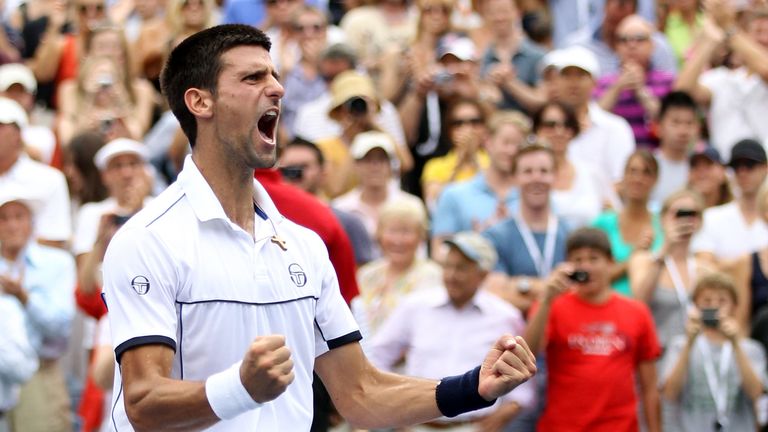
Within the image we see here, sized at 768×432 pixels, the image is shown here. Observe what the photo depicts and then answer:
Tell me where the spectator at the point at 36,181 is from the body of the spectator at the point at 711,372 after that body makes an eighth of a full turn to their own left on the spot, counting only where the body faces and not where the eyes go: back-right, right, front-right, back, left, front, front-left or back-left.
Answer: back-right

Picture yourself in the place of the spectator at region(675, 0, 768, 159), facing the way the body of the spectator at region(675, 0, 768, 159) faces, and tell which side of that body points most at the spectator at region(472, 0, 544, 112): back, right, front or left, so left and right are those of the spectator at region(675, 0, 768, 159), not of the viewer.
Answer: right

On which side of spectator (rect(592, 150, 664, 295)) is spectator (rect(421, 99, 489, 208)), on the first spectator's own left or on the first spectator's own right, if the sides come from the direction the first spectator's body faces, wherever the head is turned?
on the first spectator's own right

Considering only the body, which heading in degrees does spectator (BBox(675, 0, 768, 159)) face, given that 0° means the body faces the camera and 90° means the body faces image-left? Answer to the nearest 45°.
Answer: approximately 0°

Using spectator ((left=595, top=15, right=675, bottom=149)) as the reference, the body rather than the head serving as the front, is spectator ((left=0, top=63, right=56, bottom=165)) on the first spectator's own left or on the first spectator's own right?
on the first spectator's own right

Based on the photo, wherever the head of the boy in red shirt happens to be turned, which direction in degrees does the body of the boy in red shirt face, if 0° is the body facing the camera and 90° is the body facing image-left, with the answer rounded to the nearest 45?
approximately 0°

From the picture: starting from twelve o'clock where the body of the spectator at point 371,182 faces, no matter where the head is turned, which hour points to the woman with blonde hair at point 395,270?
The woman with blonde hair is roughly at 12 o'clock from the spectator.
